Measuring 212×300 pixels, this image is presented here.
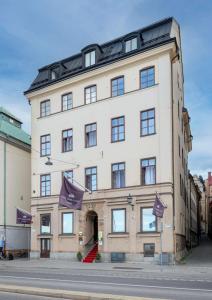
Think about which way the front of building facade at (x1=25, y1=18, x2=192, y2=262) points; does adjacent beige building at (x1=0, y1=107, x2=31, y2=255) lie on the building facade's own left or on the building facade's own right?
on the building facade's own right

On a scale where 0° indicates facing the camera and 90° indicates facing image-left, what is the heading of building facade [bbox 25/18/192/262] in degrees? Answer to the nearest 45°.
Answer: approximately 45°
